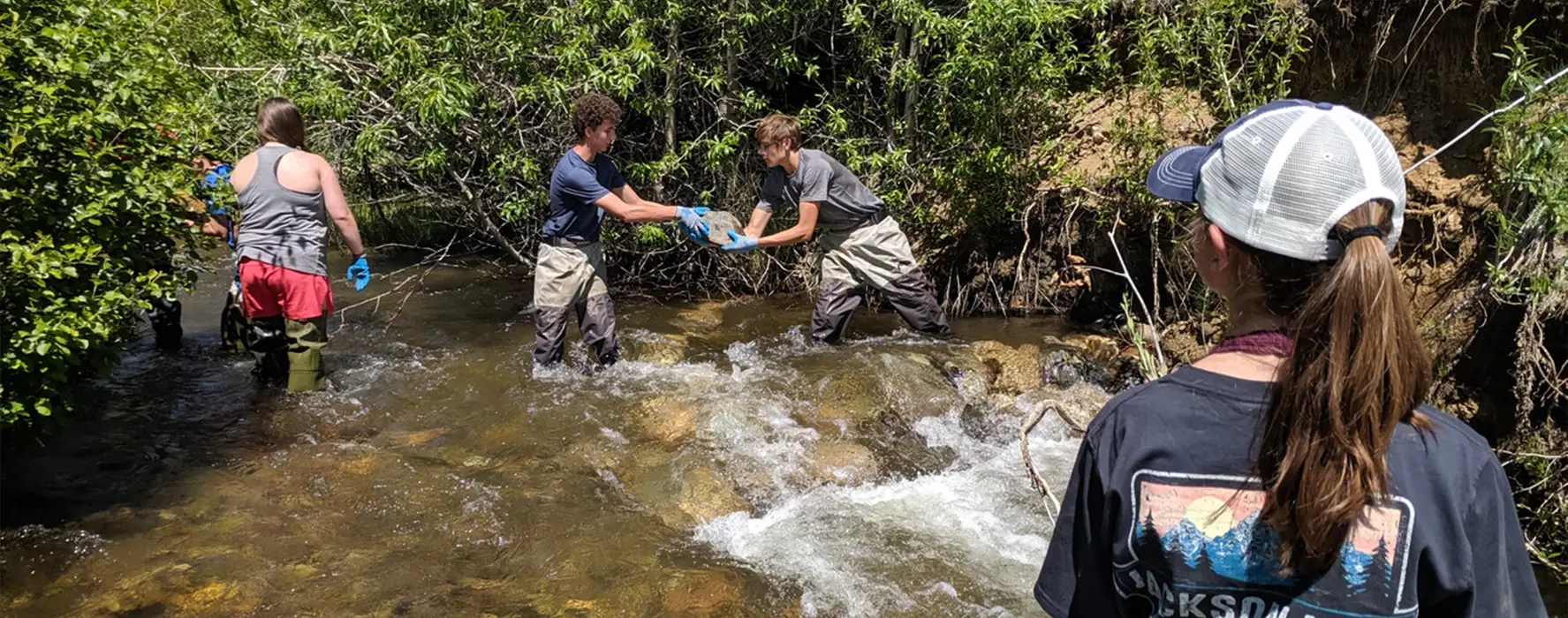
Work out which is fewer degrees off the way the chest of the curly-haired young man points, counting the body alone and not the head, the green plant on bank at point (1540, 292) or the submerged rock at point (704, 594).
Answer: the green plant on bank

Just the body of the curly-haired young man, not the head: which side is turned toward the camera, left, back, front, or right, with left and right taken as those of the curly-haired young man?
right

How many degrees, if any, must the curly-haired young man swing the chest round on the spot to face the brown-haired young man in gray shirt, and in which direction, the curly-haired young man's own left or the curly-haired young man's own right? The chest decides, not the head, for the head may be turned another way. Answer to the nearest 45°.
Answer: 0° — they already face them

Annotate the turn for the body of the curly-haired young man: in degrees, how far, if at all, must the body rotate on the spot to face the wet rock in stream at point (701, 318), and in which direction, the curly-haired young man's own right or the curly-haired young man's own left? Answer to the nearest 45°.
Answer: approximately 45° to the curly-haired young man's own left

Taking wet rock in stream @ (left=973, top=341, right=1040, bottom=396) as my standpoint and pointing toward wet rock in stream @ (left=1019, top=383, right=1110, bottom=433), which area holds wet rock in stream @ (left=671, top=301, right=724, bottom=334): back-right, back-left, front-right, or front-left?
back-right

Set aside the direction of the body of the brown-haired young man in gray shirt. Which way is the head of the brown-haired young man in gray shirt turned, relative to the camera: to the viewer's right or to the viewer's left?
to the viewer's left

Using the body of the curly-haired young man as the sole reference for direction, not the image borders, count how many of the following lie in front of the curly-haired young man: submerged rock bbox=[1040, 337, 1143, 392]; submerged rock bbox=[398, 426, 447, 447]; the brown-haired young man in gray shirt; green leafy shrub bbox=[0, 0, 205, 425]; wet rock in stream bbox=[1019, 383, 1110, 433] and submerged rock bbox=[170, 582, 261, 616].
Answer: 3

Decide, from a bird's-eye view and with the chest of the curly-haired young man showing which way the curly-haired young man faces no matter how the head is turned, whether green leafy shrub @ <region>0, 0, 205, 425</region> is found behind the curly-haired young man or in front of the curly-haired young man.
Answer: behind

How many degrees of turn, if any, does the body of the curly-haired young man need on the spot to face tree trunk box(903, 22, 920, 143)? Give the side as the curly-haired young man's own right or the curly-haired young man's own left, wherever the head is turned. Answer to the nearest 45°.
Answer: approximately 45° to the curly-haired young man's own left

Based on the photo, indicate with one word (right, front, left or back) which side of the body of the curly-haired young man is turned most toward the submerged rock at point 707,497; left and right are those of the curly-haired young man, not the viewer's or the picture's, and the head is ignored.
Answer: right

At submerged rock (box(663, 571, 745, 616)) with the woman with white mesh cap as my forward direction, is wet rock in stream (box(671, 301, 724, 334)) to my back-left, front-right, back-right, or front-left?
back-left

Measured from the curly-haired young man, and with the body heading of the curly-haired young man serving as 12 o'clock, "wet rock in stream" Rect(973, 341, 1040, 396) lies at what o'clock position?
The wet rock in stream is roughly at 12 o'clock from the curly-haired young man.

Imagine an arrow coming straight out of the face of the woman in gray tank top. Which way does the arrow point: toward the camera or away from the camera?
away from the camera

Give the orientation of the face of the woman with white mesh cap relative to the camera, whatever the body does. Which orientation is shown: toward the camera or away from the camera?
away from the camera
